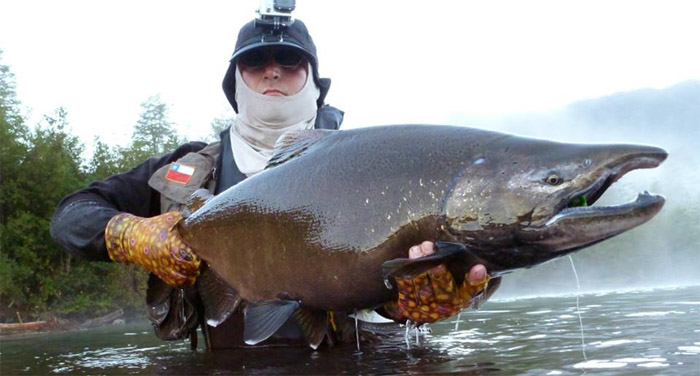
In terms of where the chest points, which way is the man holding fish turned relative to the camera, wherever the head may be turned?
toward the camera

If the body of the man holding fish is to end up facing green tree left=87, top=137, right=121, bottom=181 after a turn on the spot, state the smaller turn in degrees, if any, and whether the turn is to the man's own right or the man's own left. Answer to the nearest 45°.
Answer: approximately 180°

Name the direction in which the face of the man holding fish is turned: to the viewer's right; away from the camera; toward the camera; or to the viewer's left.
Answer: toward the camera
